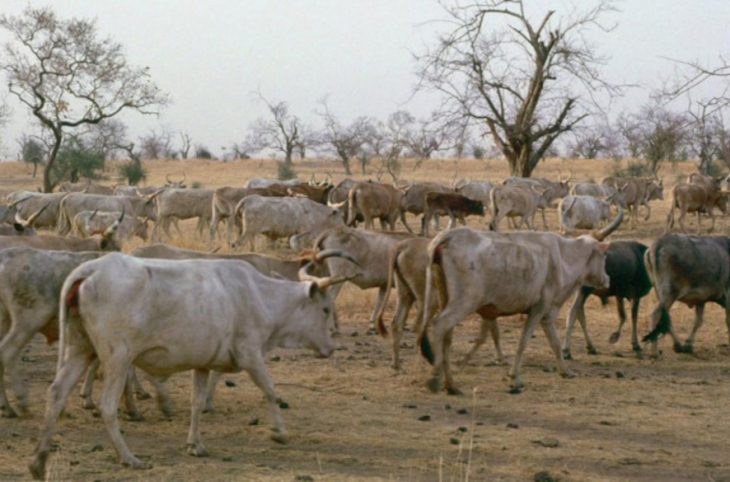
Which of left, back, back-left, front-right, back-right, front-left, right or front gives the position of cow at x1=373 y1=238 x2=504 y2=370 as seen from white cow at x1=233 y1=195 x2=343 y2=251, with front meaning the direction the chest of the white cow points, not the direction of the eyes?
right

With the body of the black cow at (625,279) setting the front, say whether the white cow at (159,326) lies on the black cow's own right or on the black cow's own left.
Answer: on the black cow's own right

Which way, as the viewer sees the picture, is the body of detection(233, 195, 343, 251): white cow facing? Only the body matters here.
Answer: to the viewer's right

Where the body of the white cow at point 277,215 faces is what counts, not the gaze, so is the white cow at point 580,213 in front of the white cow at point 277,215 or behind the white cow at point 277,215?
in front

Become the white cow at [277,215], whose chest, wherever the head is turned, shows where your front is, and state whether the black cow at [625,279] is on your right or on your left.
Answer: on your right

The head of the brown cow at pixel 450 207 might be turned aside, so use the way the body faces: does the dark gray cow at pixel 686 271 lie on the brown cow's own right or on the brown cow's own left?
on the brown cow's own right

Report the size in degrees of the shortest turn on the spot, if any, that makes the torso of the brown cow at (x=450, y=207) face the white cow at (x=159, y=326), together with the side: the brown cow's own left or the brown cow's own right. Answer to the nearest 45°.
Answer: approximately 90° to the brown cow's own right

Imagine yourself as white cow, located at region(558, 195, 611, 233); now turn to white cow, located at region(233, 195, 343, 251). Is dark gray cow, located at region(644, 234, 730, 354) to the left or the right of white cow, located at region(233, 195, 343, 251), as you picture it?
left

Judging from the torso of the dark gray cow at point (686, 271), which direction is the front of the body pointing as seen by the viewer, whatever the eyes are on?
to the viewer's right
